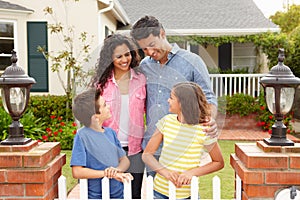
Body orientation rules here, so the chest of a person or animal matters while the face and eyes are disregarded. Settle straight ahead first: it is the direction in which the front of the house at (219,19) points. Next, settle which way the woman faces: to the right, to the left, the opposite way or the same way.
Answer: the same way

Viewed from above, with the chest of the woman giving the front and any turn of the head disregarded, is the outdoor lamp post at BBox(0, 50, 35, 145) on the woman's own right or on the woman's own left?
on the woman's own right

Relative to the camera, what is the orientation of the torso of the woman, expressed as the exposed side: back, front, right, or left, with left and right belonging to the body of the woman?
front

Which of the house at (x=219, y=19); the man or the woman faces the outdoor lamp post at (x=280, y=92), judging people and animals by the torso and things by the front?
the house

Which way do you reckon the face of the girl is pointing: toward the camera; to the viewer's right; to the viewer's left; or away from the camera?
to the viewer's left

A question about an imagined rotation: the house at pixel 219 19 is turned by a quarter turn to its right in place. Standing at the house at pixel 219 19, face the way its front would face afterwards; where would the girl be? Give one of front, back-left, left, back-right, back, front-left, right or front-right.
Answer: left

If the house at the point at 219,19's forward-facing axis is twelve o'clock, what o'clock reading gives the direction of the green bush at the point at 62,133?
The green bush is roughly at 1 o'clock from the house.

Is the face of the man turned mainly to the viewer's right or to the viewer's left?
to the viewer's left

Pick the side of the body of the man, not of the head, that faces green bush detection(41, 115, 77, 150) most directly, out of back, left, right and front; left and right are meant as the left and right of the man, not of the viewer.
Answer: right

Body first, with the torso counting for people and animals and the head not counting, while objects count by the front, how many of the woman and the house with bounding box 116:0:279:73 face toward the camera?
2

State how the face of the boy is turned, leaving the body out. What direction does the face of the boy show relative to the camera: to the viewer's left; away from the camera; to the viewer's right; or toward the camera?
to the viewer's right

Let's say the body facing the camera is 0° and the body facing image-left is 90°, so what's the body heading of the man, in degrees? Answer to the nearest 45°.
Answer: approximately 45°

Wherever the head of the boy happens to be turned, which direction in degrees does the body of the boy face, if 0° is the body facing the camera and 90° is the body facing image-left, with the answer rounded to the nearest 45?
approximately 315°
